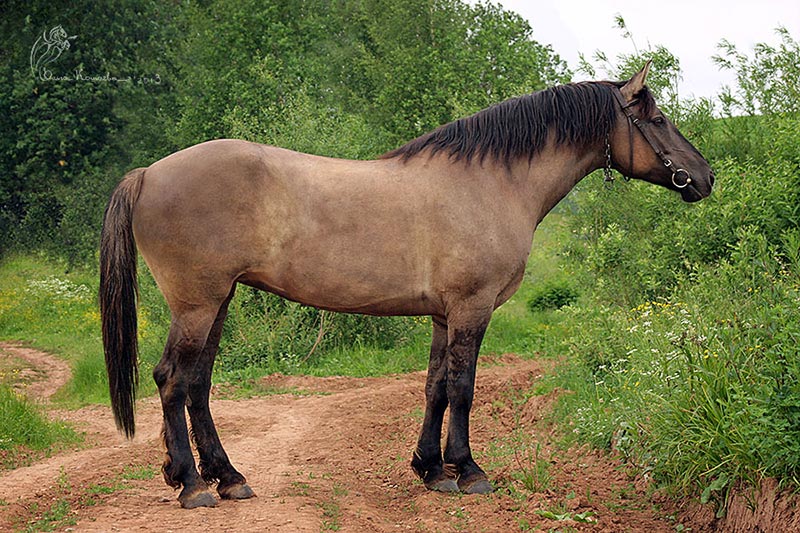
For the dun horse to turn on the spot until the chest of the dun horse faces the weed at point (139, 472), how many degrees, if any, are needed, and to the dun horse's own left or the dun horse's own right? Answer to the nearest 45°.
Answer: approximately 135° to the dun horse's own left

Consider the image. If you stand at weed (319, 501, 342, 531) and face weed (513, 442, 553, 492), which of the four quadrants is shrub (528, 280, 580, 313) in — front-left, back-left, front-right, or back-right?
front-left

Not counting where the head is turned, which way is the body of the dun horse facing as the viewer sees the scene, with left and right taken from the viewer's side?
facing to the right of the viewer

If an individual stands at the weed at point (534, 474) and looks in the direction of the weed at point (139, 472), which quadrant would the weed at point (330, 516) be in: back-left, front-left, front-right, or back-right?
front-left

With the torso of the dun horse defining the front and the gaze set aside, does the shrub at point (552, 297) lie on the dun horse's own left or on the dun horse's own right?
on the dun horse's own left
